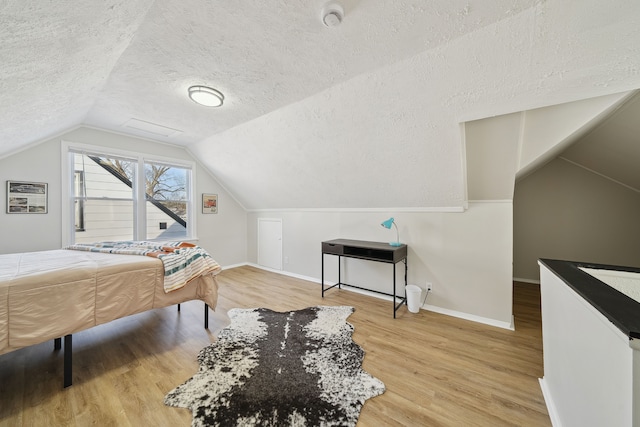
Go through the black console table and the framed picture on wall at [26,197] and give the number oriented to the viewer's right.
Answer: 0

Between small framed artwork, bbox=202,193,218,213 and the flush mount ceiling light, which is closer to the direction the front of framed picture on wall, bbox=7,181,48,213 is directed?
the flush mount ceiling light

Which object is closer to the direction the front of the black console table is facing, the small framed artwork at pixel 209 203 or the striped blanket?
the striped blanket

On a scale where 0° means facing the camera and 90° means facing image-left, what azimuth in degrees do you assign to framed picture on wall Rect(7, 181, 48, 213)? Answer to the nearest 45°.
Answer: approximately 0°

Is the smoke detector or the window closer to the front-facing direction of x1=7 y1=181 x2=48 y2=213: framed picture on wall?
the smoke detector

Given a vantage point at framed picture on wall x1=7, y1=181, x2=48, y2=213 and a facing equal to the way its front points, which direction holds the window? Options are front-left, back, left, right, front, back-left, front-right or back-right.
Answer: left

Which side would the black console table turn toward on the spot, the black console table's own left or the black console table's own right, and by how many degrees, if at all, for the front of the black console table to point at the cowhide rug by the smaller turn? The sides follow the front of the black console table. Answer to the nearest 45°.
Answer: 0° — it already faces it

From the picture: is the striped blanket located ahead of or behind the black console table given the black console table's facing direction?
ahead
